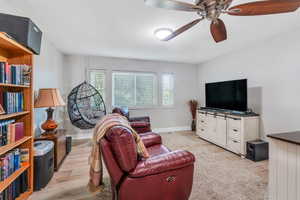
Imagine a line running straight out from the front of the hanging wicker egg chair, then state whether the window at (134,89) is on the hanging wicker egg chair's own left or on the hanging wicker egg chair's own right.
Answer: on the hanging wicker egg chair's own left

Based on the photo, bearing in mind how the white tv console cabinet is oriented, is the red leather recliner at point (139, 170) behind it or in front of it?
in front

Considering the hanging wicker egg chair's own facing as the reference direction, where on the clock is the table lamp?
The table lamp is roughly at 2 o'clock from the hanging wicker egg chair.

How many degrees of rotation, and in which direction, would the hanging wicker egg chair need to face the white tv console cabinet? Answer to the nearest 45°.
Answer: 0° — it already faces it

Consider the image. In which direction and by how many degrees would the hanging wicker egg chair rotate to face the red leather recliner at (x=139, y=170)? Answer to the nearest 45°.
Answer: approximately 45° to its right

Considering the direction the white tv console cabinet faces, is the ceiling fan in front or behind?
in front

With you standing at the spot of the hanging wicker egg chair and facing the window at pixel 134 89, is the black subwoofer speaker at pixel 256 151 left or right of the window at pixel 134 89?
right

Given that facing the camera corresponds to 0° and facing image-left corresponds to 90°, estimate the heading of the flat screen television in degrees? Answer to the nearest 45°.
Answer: approximately 45°

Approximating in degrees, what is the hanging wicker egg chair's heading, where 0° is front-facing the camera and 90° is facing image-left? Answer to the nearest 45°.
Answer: approximately 315°

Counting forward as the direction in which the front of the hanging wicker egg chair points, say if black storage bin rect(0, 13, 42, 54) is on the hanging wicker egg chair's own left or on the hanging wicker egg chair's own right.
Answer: on the hanging wicker egg chair's own right

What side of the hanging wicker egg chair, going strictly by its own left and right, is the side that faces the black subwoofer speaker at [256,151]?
front

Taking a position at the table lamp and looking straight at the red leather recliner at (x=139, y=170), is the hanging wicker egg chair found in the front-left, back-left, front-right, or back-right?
back-left

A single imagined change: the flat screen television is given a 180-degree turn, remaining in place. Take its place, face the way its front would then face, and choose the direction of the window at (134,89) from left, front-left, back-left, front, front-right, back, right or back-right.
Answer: back-left

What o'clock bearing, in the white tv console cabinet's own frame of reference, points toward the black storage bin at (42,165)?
The black storage bin is roughly at 12 o'clock from the white tv console cabinet.
